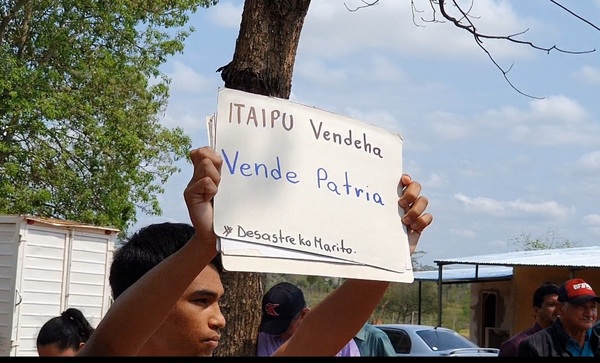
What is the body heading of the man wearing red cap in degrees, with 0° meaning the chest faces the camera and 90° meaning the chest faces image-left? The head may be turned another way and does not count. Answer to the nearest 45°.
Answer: approximately 315°

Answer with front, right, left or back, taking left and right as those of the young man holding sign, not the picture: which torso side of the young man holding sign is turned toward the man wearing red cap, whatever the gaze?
left

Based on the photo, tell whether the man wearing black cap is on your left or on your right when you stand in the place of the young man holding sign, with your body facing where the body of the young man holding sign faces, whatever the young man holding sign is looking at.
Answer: on your left

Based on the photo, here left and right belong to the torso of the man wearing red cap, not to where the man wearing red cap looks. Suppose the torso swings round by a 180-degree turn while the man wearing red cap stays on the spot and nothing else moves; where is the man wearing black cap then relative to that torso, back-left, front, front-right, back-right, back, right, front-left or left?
left

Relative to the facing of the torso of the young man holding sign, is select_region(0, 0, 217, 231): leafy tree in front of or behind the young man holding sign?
behind

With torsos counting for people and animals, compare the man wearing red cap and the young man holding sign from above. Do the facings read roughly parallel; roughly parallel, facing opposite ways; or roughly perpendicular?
roughly parallel

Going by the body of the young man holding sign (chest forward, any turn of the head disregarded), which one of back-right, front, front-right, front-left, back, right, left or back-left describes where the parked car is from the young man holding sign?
back-left

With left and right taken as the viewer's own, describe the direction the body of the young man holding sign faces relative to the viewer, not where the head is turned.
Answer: facing the viewer and to the right of the viewer

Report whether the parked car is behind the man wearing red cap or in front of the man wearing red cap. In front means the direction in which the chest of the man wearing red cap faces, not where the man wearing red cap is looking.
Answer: behind

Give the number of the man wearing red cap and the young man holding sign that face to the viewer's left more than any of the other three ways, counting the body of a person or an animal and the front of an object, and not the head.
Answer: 0
